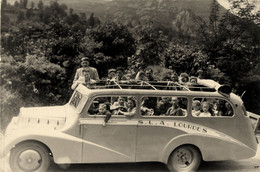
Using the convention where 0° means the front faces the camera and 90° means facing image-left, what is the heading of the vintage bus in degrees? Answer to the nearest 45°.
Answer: approximately 90°

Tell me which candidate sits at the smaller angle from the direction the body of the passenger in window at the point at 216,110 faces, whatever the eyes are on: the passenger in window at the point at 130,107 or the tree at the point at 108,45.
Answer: the passenger in window

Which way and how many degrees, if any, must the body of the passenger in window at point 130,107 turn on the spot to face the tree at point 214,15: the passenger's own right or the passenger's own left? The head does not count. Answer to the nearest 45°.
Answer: approximately 180°

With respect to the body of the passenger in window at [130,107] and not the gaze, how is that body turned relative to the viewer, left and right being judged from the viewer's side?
facing the viewer and to the left of the viewer

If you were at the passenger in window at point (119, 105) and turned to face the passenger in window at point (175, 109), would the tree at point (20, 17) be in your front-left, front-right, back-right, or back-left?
back-left

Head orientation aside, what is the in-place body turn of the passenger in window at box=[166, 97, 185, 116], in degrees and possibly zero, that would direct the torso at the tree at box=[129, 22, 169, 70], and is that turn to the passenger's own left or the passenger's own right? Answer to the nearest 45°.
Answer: approximately 135° to the passenger's own right

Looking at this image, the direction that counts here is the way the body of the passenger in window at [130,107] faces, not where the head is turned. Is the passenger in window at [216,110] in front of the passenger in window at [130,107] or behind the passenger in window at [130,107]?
behind
